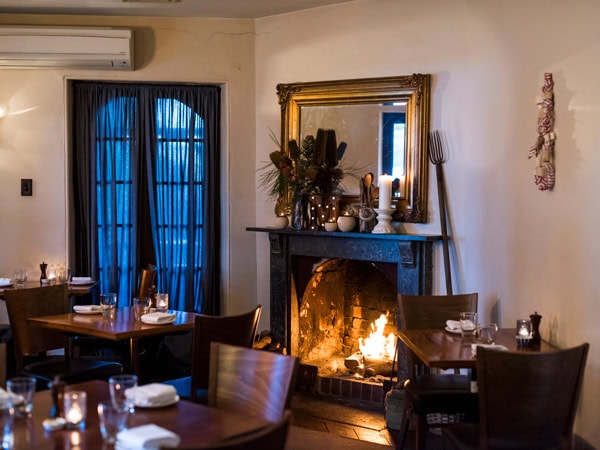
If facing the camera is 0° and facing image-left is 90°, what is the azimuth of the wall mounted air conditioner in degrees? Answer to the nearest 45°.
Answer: approximately 0°

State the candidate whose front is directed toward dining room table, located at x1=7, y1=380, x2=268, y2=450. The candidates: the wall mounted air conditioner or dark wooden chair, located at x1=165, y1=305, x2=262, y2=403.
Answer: the wall mounted air conditioner

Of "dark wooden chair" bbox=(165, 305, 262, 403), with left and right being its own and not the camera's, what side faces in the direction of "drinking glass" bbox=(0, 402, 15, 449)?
left

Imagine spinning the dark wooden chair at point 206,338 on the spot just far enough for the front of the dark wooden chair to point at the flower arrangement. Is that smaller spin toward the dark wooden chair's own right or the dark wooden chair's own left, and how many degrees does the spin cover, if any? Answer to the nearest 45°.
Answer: approximately 90° to the dark wooden chair's own right

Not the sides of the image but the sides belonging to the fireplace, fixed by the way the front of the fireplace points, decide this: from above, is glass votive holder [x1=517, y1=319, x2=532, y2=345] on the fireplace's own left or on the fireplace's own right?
on the fireplace's own left

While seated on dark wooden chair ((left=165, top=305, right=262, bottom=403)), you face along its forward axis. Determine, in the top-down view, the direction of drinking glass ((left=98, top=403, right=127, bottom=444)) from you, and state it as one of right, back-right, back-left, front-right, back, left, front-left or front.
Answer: back-left

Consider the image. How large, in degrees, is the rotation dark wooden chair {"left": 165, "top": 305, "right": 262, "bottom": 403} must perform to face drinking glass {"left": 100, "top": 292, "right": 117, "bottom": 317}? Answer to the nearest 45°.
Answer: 0° — it already faces it

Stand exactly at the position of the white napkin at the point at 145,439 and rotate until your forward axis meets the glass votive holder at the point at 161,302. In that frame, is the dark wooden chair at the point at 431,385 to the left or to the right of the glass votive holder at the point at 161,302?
right

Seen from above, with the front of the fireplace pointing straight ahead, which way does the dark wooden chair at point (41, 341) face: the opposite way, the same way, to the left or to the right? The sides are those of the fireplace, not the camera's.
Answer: to the left

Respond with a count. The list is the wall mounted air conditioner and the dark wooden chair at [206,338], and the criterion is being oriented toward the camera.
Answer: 1
